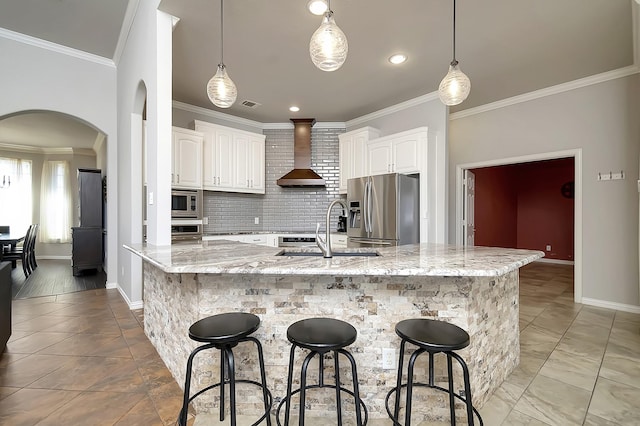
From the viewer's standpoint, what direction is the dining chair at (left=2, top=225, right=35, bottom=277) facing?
to the viewer's left

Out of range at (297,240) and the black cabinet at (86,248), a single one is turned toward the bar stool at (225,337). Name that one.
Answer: the range

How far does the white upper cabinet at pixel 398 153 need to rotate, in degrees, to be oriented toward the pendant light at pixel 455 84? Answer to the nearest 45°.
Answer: approximately 45° to its left

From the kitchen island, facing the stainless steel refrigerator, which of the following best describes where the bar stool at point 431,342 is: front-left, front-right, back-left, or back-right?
back-right

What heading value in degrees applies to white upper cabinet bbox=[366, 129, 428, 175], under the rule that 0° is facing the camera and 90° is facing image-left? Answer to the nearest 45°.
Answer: approximately 45°

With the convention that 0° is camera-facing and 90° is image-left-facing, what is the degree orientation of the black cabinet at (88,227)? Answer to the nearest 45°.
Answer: approximately 90°

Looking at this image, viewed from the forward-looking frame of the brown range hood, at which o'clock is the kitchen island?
The kitchen island is roughly at 12 o'clock from the brown range hood.

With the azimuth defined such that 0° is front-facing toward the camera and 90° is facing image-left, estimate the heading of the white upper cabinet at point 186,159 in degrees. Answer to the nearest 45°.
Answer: approximately 315°

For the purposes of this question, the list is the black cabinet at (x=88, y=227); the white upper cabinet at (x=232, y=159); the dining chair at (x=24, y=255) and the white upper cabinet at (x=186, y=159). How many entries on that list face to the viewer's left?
2

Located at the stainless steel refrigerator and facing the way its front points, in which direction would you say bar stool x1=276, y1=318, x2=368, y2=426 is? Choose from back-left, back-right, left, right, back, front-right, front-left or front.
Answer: front-left

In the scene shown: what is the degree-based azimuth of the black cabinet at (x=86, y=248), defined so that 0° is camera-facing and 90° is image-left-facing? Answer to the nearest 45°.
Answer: approximately 90°

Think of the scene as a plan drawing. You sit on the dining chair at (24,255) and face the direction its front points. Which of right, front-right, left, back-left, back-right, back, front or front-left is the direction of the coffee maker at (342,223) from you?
back-left
